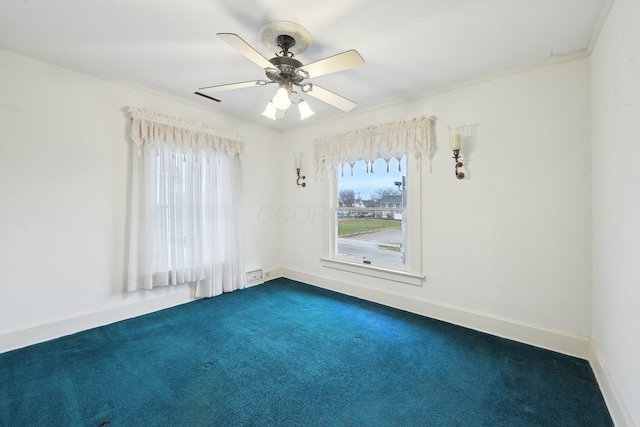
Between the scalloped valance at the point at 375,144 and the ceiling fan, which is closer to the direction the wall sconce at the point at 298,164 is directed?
the ceiling fan

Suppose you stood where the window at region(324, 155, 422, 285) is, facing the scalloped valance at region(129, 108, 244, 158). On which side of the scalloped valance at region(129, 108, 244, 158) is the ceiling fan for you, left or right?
left

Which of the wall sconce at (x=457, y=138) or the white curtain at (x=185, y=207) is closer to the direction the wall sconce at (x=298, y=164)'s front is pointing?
the white curtain

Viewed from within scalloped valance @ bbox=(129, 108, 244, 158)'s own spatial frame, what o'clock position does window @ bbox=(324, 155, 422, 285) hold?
The window is roughly at 11 o'clock from the scalloped valance.

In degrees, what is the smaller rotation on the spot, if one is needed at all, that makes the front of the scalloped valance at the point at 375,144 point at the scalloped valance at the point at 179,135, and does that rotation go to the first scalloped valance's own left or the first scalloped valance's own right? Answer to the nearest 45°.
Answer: approximately 45° to the first scalloped valance's own right

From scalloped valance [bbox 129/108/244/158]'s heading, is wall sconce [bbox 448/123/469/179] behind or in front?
in front

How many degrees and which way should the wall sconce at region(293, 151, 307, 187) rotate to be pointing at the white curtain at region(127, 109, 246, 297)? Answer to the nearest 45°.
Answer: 0° — it already faces it

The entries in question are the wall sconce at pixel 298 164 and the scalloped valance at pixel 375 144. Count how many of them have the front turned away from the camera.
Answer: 0

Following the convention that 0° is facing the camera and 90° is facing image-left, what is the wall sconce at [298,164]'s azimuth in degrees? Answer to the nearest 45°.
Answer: approximately 45°

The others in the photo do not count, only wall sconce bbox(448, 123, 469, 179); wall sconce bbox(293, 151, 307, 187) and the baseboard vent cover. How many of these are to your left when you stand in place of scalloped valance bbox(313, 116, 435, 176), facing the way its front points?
1

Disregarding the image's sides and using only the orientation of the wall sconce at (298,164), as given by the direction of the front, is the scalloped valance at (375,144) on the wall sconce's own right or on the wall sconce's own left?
on the wall sconce's own left

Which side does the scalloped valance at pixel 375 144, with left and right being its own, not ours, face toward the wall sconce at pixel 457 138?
left

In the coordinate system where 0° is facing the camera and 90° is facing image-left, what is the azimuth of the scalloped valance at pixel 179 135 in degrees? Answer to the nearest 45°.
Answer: approximately 315°

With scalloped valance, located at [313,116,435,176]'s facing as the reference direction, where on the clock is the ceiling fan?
The ceiling fan is roughly at 11 o'clock from the scalloped valance.

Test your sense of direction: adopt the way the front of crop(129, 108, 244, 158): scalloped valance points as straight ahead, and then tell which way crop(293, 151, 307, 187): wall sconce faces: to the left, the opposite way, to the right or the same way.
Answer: to the right
